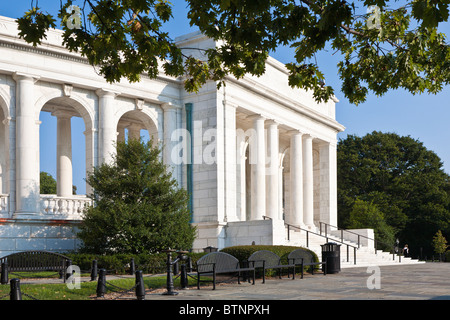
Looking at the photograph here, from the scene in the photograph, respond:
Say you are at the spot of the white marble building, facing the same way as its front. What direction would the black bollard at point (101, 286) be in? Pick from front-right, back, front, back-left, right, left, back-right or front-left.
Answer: front-right

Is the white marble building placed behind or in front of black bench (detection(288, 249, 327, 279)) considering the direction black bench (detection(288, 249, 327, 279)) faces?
behind

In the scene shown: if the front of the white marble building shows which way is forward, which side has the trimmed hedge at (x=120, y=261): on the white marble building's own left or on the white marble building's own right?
on the white marble building's own right

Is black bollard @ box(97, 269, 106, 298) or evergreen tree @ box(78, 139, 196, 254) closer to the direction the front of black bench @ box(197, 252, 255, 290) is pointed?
the black bollard

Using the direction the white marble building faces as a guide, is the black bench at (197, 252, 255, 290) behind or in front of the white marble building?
in front

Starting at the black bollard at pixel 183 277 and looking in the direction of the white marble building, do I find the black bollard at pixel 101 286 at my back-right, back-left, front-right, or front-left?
back-left

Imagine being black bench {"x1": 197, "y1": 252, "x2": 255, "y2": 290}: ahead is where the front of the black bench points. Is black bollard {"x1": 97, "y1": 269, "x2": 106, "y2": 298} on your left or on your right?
on your right

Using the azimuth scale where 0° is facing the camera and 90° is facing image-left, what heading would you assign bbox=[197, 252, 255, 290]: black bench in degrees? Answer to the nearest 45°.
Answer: approximately 315°

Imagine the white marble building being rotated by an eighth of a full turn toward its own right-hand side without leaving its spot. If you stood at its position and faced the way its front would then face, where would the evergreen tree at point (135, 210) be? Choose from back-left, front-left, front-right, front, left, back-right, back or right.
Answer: front

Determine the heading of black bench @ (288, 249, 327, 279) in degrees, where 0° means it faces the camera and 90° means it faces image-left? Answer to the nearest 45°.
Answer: approximately 315°

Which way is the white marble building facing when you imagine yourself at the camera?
facing the viewer and to the right of the viewer

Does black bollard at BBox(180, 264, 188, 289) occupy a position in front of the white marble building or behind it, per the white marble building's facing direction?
in front
